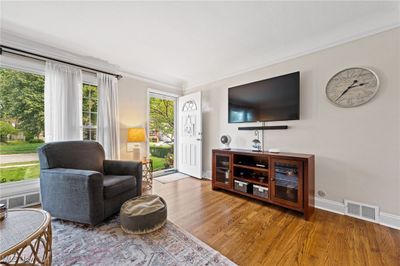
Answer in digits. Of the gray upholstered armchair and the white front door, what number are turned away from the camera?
0

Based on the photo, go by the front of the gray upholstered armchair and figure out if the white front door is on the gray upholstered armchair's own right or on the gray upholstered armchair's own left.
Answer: on the gray upholstered armchair's own left

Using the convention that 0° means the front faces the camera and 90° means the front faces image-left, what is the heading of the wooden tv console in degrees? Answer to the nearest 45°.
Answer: approximately 45°

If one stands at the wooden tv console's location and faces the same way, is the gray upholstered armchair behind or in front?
in front

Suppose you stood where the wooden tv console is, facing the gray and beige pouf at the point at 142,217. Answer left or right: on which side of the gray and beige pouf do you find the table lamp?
right

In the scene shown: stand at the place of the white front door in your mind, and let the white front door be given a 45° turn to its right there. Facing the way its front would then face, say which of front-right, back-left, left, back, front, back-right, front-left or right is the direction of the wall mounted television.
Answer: back-left

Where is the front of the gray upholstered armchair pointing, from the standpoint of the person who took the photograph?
facing the viewer and to the right of the viewer

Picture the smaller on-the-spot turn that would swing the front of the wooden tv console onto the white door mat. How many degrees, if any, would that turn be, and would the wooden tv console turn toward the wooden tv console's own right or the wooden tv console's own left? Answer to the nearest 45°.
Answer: approximately 45° to the wooden tv console's own right

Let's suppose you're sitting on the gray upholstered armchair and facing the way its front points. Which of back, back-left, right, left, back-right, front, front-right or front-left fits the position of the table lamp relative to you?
left
